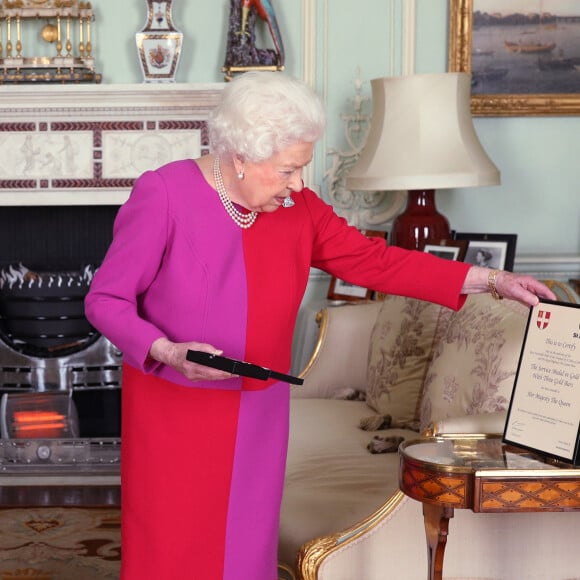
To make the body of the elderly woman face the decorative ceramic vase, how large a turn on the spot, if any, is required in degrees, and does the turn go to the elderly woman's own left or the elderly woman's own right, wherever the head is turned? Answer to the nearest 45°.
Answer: approximately 135° to the elderly woman's own left

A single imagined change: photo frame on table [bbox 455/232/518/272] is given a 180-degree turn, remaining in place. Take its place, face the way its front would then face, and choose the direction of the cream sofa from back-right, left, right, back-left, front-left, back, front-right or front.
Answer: back

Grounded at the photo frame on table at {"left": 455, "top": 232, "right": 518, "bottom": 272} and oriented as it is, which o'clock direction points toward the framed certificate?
The framed certificate is roughly at 12 o'clock from the photo frame on table.

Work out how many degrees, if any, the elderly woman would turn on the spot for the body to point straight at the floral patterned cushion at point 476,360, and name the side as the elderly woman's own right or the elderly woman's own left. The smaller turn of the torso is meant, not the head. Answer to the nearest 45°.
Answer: approximately 90° to the elderly woman's own left

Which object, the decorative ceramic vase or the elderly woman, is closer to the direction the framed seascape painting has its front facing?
the elderly woman

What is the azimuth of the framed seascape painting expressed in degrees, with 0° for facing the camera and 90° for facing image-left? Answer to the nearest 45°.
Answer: approximately 0°

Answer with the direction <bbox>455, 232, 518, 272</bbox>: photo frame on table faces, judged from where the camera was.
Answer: facing the viewer

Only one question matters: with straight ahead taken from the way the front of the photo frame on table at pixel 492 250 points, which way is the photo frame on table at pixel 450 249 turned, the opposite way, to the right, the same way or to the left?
the same way

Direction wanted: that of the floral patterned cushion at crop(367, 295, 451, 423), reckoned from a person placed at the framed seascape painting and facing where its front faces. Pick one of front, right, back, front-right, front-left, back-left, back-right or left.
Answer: front

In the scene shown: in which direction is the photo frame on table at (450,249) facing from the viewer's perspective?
toward the camera

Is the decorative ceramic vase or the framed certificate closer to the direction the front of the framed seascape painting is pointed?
the framed certificate

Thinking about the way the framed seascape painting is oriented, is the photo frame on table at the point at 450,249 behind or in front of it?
in front

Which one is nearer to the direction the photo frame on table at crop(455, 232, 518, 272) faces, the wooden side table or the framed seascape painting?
the wooden side table

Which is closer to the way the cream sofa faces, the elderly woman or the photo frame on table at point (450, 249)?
the elderly woman

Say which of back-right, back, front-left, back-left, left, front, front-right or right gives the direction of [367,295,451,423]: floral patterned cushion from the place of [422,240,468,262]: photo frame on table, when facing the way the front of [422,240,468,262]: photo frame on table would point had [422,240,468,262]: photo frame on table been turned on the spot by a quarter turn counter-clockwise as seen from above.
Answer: right
